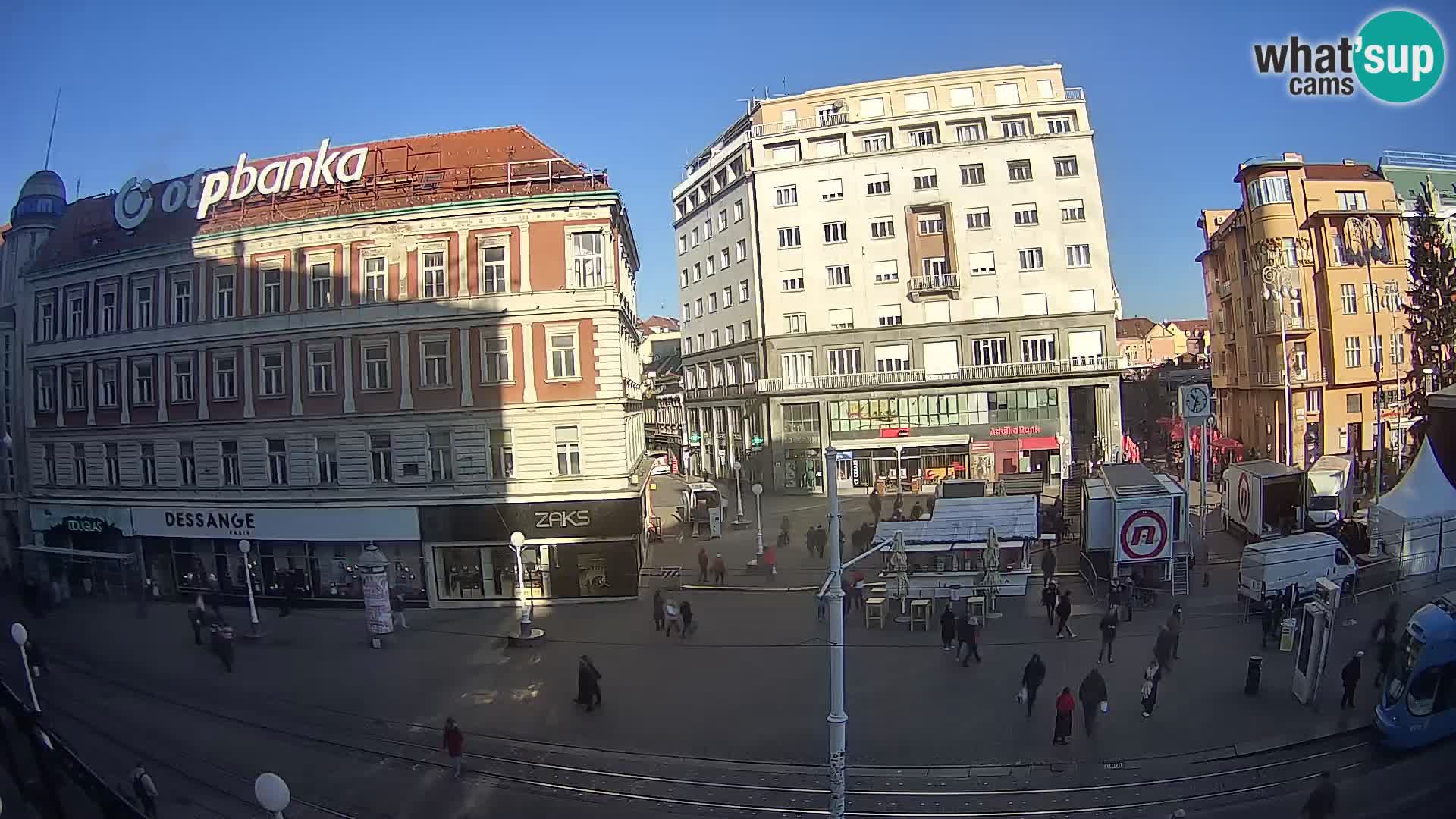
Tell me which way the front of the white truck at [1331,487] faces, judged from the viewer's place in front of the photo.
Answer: facing the viewer

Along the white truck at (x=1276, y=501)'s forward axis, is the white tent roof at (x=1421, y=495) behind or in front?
behind

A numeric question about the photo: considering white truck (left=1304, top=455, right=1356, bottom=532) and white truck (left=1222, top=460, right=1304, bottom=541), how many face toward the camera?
1

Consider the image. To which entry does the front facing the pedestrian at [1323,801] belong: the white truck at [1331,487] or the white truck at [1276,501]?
the white truck at [1331,487]

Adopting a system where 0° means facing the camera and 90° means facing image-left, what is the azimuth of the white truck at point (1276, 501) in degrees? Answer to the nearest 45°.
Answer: approximately 135°

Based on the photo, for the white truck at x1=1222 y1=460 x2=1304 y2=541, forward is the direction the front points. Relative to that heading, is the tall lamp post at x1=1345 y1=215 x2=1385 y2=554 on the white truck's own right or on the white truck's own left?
on the white truck's own right

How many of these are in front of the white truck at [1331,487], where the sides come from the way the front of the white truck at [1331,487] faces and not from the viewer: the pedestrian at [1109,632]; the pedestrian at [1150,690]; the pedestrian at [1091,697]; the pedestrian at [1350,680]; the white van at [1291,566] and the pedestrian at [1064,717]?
6

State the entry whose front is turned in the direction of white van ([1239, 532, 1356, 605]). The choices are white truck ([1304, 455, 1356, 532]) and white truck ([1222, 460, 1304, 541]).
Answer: white truck ([1304, 455, 1356, 532])

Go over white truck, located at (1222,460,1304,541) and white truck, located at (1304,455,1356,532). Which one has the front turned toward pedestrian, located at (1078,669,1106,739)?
white truck, located at (1304,455,1356,532)

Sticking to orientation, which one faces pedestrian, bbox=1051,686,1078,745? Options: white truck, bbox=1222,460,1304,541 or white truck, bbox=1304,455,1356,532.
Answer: white truck, bbox=1304,455,1356,532

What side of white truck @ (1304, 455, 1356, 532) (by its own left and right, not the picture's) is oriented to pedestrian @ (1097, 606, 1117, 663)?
front

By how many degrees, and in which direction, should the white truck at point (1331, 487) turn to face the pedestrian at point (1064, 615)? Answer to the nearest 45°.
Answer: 0° — it already faces them

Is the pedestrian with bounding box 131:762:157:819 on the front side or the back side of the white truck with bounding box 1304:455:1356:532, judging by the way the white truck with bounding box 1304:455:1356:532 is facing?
on the front side

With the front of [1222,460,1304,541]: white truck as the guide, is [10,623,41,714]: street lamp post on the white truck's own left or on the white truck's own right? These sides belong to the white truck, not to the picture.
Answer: on the white truck's own left

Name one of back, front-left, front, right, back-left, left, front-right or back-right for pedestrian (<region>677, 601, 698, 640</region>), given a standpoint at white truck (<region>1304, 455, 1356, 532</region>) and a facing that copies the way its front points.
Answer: front-right

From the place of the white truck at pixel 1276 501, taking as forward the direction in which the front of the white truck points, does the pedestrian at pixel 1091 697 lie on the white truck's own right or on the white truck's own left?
on the white truck's own left

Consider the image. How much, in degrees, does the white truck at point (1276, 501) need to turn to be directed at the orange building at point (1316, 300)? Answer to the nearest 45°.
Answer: approximately 45° to its right
